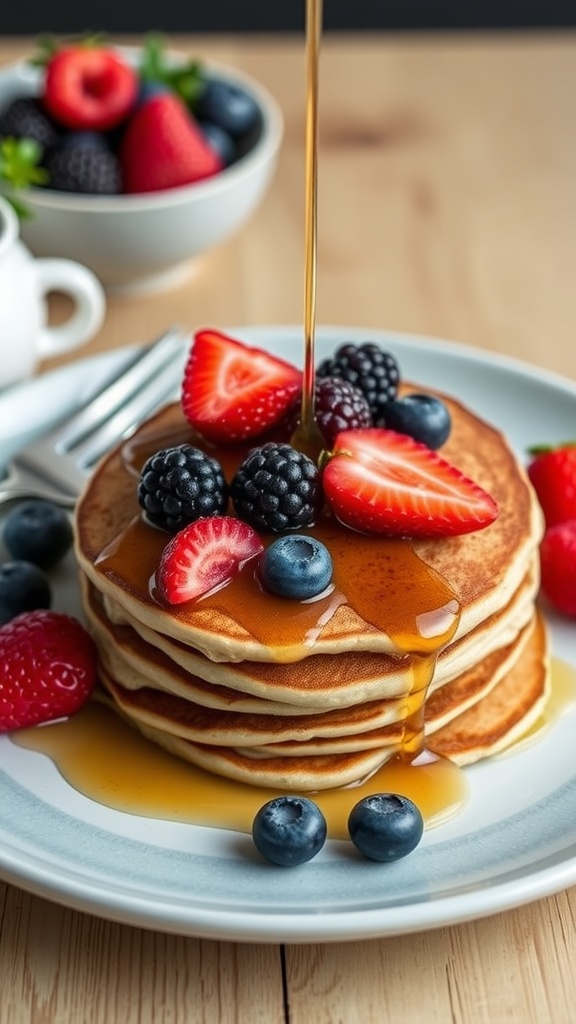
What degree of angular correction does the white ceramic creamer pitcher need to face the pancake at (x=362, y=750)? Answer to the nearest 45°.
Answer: approximately 90° to its left

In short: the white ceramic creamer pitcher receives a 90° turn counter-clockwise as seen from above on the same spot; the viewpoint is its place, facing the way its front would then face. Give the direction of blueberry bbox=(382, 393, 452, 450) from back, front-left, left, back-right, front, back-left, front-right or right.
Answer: front-left

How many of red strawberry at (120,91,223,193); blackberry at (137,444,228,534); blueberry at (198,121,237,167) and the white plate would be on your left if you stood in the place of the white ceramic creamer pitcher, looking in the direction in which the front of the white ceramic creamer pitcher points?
2

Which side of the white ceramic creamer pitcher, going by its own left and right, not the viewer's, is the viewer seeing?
left

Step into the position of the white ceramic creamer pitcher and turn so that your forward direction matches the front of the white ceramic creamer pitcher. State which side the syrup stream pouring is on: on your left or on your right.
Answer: on your left

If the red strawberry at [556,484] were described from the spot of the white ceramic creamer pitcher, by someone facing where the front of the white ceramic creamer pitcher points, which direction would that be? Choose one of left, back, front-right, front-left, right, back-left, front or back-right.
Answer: back-left

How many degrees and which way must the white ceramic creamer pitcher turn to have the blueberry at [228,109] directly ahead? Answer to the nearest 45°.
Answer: approximately 135° to its right

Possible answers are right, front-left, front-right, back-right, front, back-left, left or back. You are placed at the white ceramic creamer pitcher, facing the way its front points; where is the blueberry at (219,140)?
back-right

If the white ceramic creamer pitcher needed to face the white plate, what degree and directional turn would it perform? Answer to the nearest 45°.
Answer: approximately 90° to its left

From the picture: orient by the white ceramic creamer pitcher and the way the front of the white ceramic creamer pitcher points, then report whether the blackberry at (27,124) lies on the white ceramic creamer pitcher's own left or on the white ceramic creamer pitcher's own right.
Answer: on the white ceramic creamer pitcher's own right

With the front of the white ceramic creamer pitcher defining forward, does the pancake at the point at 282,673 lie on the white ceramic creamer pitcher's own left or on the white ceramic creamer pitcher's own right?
on the white ceramic creamer pitcher's own left

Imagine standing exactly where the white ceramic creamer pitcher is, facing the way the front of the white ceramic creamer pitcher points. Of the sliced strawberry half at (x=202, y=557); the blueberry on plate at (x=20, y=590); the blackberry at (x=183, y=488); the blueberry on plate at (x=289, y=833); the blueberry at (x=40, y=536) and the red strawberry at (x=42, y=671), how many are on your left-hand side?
6

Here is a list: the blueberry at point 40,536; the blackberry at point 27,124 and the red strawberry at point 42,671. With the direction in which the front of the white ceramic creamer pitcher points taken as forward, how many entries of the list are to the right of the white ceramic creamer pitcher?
1

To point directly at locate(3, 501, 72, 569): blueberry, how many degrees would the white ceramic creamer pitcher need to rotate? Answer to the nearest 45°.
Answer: approximately 90° to its left

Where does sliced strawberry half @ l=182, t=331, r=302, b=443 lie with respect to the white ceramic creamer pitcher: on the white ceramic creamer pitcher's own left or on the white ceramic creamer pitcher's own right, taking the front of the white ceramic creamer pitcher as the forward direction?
on the white ceramic creamer pitcher's own left

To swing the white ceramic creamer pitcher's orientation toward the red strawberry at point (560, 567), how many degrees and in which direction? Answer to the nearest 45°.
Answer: approximately 135° to its left

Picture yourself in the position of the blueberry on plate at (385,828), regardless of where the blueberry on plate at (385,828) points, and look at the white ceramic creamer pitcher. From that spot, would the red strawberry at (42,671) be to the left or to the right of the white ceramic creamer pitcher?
left
